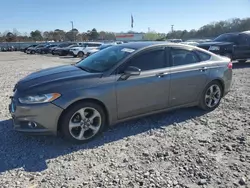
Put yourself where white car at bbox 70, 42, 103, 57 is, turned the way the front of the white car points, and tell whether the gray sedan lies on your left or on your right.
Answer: on your left

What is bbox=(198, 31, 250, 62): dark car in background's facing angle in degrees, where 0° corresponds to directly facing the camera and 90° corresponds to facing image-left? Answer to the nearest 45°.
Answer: approximately 45°

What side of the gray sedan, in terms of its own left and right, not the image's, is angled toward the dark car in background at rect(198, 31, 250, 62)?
back

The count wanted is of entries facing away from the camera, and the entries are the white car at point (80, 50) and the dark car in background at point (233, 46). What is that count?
0

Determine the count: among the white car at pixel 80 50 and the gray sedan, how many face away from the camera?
0

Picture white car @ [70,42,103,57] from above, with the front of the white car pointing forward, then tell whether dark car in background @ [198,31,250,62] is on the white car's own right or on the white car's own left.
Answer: on the white car's own left

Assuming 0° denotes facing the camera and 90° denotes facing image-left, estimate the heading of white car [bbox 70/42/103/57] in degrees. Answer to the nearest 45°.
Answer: approximately 45°

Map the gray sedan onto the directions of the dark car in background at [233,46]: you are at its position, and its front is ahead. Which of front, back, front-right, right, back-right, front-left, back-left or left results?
front-left

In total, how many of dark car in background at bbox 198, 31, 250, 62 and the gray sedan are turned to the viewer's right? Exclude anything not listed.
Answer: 0
